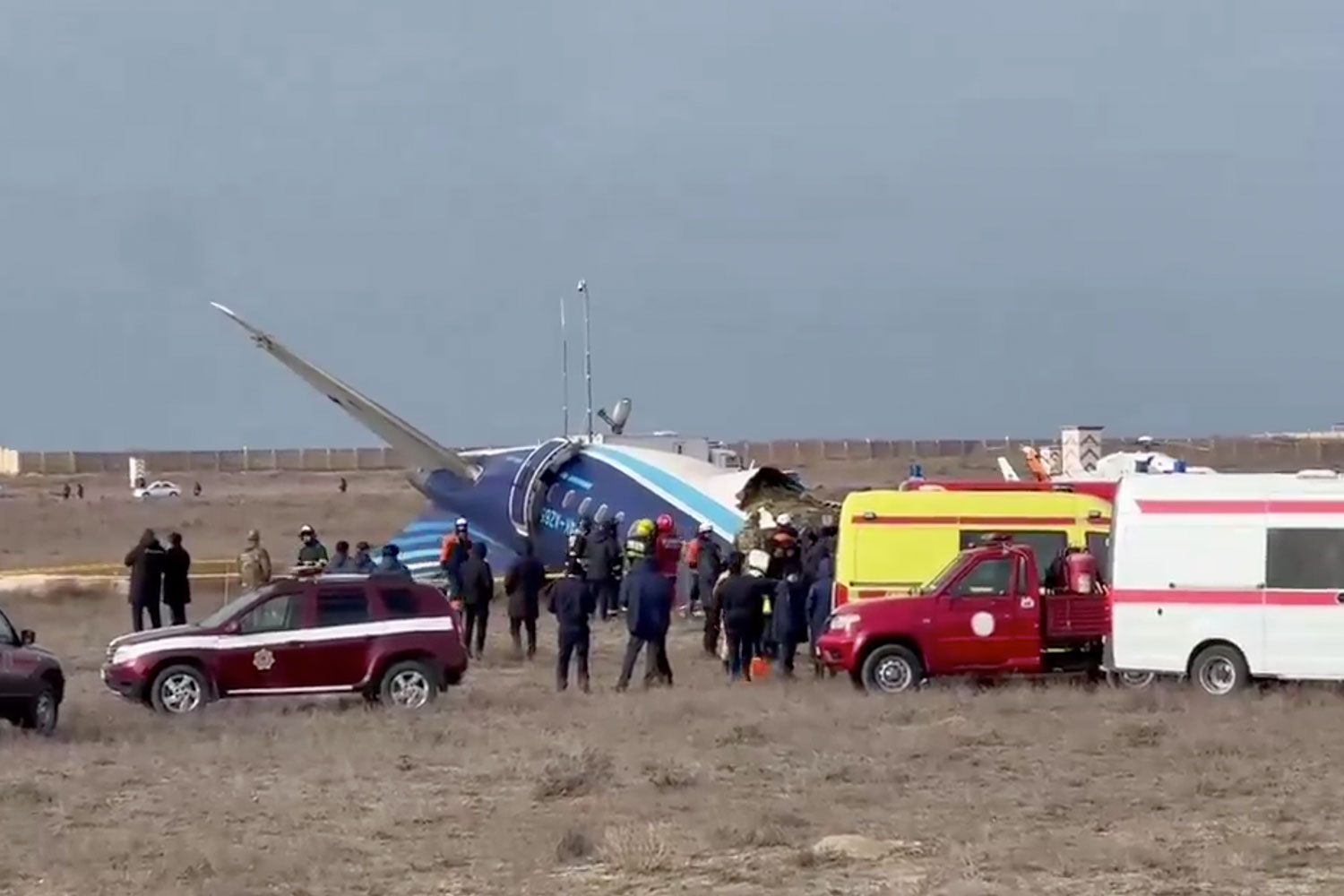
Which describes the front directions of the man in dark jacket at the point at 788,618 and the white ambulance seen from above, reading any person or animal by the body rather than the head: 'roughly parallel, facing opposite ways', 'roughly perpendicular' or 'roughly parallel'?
roughly perpendicular

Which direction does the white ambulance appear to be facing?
to the viewer's right

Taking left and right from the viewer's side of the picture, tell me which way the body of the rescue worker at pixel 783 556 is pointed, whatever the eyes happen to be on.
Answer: facing away from the viewer

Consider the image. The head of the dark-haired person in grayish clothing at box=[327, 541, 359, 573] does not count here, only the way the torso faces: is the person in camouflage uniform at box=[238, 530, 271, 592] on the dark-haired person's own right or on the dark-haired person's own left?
on the dark-haired person's own left

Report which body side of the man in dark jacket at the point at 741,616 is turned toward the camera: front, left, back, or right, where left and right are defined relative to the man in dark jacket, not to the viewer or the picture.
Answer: back

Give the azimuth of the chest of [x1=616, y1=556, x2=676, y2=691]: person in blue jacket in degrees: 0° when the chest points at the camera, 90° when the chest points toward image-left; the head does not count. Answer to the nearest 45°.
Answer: approximately 180°

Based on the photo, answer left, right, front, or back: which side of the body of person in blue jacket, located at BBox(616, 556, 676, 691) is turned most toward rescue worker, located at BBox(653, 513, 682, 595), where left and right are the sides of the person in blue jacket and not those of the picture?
front

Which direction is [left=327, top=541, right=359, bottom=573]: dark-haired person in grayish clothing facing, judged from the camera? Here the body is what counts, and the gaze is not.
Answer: away from the camera

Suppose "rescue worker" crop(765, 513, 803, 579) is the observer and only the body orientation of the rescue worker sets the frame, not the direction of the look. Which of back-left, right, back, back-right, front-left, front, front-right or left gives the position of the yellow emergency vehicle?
back-right

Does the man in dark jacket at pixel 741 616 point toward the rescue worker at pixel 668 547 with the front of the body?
yes

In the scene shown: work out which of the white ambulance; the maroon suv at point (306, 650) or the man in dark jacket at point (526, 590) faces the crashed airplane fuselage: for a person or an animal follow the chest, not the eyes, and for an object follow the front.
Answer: the man in dark jacket

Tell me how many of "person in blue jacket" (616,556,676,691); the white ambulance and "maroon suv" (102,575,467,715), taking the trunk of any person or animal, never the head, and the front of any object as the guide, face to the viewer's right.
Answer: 1

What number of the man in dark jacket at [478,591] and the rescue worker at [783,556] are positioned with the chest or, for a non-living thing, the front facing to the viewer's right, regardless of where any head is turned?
0

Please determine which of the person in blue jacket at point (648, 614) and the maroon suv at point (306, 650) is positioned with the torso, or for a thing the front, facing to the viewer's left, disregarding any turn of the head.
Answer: the maroon suv

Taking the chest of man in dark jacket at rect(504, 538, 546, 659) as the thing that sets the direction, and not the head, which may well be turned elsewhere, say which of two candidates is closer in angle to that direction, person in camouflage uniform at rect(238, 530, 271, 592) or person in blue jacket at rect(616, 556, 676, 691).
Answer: the person in camouflage uniform
